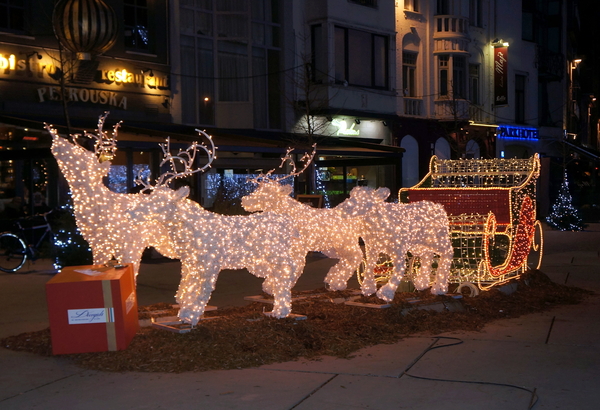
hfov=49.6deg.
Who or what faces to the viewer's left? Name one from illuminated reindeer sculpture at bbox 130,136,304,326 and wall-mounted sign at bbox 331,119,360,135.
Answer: the illuminated reindeer sculpture

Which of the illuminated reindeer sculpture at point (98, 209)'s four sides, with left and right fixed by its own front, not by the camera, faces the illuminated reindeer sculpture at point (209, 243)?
back

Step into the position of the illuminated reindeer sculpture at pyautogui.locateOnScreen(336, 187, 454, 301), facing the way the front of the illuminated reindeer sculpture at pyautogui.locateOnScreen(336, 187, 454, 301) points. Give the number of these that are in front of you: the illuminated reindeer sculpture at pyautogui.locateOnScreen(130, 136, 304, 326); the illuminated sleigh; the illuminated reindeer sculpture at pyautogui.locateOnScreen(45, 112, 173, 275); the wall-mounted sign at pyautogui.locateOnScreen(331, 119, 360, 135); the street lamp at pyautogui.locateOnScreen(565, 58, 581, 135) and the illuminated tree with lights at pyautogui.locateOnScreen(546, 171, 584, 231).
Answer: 2

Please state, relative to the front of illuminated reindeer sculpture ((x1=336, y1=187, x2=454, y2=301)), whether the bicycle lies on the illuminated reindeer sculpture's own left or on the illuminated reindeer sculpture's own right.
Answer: on the illuminated reindeer sculpture's own right

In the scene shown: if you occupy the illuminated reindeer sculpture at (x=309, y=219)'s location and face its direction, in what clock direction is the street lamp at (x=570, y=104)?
The street lamp is roughly at 4 o'clock from the illuminated reindeer sculpture.

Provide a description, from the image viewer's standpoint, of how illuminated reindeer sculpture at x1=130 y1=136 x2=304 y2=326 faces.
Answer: facing to the left of the viewer

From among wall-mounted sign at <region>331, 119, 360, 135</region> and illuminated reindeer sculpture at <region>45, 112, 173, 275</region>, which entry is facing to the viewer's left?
the illuminated reindeer sculpture

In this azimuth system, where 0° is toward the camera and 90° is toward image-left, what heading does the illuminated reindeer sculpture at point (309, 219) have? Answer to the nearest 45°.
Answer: approximately 90°

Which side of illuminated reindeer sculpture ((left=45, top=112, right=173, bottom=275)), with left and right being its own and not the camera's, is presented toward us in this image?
left

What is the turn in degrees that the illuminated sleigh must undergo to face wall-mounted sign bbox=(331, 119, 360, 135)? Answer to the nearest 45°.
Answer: approximately 135° to its right

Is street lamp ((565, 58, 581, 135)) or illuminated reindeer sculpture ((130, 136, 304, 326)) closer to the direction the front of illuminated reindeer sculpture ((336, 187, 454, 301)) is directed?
the illuminated reindeer sculpture

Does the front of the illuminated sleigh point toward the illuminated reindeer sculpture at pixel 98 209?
yes
